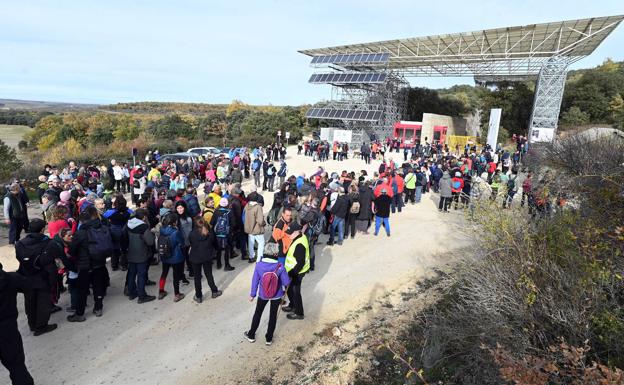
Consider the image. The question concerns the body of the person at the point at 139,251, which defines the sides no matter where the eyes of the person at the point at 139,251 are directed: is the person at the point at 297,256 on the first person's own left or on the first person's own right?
on the first person's own right

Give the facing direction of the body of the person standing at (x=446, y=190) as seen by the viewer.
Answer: away from the camera

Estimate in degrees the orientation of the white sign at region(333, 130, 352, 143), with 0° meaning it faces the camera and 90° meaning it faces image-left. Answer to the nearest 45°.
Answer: approximately 0°

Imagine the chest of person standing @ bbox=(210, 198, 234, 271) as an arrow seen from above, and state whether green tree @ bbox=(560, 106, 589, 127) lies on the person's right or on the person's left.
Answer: on the person's right

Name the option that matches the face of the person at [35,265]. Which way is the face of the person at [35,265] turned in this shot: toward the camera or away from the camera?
away from the camera

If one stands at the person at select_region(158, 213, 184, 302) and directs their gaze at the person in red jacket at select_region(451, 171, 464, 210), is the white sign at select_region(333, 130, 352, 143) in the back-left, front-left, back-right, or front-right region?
front-left

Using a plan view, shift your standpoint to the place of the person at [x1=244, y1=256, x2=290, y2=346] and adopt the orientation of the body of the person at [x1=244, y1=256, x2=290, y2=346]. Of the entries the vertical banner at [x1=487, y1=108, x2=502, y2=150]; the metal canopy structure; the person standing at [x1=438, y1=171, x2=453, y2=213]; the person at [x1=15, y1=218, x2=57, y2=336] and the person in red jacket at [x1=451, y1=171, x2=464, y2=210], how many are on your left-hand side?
1

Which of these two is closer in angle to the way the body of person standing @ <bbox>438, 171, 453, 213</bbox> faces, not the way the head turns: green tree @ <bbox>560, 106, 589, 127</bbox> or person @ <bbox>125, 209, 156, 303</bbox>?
the green tree

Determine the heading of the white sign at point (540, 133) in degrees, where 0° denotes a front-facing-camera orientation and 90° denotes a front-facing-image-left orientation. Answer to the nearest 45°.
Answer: approximately 0°

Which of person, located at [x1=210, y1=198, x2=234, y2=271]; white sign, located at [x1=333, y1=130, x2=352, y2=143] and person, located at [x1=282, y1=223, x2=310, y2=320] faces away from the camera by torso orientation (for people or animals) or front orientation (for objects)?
person, located at [x1=210, y1=198, x2=234, y2=271]

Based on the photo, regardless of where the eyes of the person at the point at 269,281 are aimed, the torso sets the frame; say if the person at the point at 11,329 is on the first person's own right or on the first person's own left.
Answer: on the first person's own left

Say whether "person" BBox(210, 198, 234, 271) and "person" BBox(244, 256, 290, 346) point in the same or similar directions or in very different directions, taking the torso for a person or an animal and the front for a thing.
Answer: same or similar directions

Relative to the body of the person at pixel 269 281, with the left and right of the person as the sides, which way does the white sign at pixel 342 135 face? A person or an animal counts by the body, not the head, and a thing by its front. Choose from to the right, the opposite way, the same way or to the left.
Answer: the opposite way

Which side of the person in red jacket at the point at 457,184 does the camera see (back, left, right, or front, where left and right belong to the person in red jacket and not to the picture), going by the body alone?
back

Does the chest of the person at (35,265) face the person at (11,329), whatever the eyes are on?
no

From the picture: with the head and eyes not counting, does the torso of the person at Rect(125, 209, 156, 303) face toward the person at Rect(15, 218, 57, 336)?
no

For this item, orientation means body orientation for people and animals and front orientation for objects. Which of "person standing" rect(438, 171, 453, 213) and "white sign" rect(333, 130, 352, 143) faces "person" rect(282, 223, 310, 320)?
the white sign

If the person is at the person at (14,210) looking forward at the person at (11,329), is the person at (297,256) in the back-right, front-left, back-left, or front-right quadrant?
front-left

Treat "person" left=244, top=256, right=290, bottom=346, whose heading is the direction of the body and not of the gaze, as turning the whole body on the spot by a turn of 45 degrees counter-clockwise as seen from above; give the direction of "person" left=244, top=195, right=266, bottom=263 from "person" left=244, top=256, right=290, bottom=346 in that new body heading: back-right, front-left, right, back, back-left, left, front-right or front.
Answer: front-right

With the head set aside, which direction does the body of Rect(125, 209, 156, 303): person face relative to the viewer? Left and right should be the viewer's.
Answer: facing away from the viewer and to the right of the viewer

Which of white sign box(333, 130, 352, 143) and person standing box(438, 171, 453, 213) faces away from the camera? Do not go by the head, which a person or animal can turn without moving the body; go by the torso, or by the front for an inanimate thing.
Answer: the person standing
